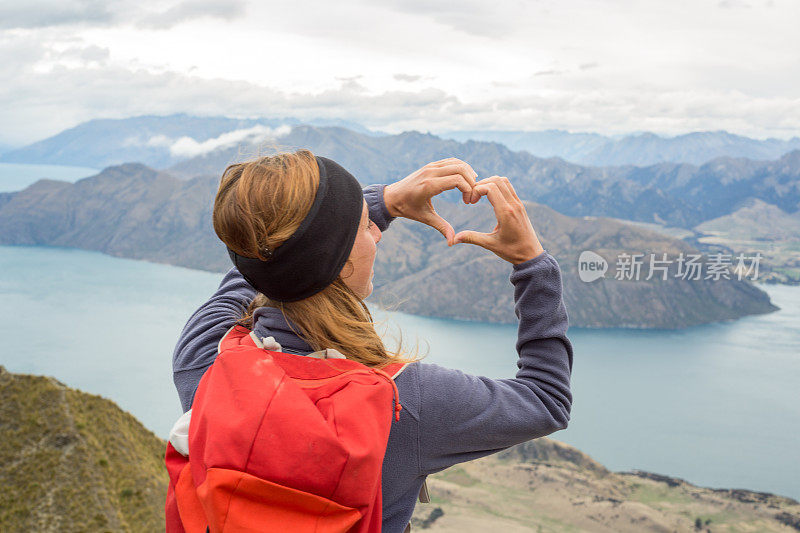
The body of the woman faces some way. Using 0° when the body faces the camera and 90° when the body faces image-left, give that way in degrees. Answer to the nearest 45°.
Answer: approximately 225°

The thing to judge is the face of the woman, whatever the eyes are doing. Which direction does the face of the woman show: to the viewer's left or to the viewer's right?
to the viewer's right
